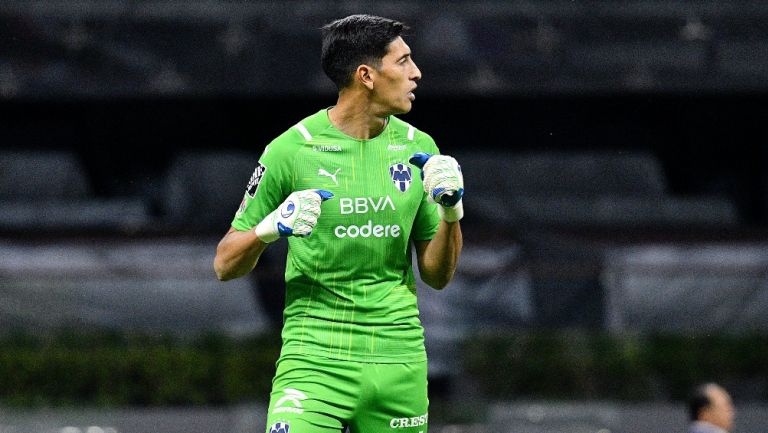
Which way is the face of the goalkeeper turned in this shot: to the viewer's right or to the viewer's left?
to the viewer's right
